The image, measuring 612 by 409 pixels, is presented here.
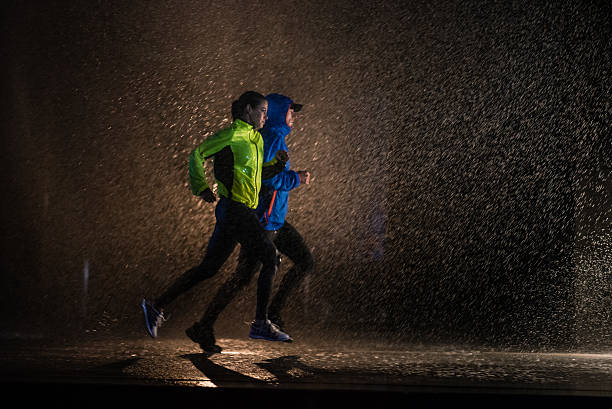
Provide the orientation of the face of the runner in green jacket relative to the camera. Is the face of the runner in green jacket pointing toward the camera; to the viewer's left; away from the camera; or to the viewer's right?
to the viewer's right

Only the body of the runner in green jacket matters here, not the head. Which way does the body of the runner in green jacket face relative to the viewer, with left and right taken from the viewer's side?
facing to the right of the viewer

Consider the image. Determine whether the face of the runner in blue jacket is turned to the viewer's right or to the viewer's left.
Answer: to the viewer's right

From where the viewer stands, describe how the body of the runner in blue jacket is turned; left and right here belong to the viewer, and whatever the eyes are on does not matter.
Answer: facing to the right of the viewer

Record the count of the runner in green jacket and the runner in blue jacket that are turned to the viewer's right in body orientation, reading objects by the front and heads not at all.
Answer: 2

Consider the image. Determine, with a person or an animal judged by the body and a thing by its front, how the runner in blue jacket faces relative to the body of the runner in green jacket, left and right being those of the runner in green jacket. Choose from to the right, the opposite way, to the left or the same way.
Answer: the same way
